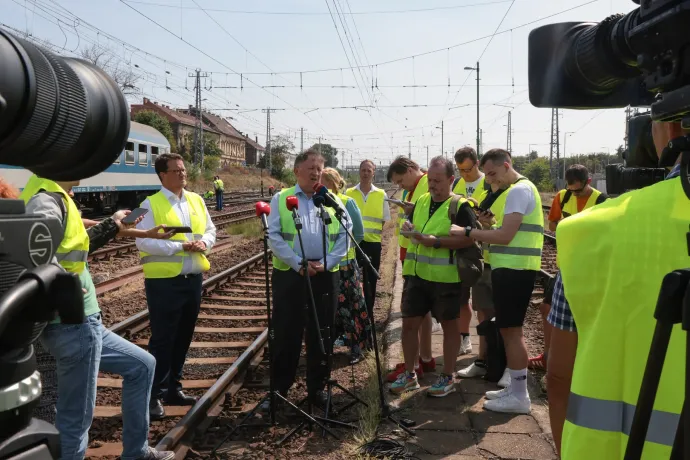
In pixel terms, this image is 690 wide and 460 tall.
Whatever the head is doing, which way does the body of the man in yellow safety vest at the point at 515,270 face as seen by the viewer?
to the viewer's left

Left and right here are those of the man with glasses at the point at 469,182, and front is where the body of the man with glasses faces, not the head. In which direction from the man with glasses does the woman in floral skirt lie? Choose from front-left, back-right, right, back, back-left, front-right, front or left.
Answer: front-right

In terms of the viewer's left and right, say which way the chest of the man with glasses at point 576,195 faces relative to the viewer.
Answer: facing the viewer and to the left of the viewer

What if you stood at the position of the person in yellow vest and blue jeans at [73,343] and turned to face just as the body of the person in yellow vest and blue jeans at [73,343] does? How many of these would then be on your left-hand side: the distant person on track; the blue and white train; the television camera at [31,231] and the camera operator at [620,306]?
2

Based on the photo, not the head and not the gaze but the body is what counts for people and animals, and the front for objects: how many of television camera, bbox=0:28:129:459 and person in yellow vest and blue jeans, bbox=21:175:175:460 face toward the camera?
0

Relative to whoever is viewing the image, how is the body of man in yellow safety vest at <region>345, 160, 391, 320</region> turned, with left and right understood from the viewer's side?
facing the viewer

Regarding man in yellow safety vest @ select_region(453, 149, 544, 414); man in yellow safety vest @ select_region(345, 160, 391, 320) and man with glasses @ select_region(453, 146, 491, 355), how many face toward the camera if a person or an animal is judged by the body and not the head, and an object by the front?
2

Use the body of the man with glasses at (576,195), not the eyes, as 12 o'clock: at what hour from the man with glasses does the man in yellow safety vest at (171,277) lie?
The man in yellow safety vest is roughly at 12 o'clock from the man with glasses.

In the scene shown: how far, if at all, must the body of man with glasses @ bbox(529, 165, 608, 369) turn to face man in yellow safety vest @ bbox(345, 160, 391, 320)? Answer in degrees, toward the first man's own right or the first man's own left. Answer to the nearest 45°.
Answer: approximately 45° to the first man's own right

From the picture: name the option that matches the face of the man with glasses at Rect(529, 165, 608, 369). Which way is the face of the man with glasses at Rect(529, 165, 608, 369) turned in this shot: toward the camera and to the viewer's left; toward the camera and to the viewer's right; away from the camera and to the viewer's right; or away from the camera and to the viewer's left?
toward the camera and to the viewer's left

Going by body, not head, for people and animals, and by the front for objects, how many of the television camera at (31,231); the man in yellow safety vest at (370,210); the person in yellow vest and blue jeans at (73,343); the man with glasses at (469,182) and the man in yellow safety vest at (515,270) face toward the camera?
2

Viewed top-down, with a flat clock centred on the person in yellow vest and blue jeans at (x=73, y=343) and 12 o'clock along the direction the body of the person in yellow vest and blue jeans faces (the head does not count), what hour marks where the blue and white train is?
The blue and white train is roughly at 9 o'clock from the person in yellow vest and blue jeans.
